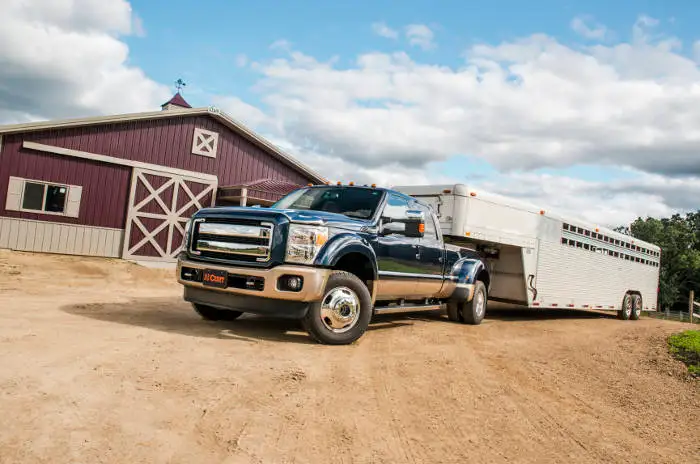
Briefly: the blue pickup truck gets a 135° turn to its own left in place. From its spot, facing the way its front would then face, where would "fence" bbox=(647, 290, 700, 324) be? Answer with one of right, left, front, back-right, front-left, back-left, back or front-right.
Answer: front-left

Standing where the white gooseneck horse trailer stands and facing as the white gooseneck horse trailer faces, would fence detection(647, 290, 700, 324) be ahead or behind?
behind

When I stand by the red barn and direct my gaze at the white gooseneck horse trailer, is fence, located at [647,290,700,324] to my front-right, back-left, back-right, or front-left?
front-left

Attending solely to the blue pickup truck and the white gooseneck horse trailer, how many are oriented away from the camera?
0

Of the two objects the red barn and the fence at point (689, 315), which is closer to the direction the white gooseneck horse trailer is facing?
the red barn

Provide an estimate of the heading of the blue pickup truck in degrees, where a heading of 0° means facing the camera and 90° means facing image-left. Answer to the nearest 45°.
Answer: approximately 45°

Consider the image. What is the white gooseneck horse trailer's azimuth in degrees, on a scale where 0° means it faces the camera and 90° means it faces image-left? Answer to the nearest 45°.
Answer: approximately 45°

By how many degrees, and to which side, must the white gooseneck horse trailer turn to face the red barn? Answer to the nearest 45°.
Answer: approximately 45° to its right

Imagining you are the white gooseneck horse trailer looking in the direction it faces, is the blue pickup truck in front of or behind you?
in front

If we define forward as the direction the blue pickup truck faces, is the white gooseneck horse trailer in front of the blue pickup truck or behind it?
behind

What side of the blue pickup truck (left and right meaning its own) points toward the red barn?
right
